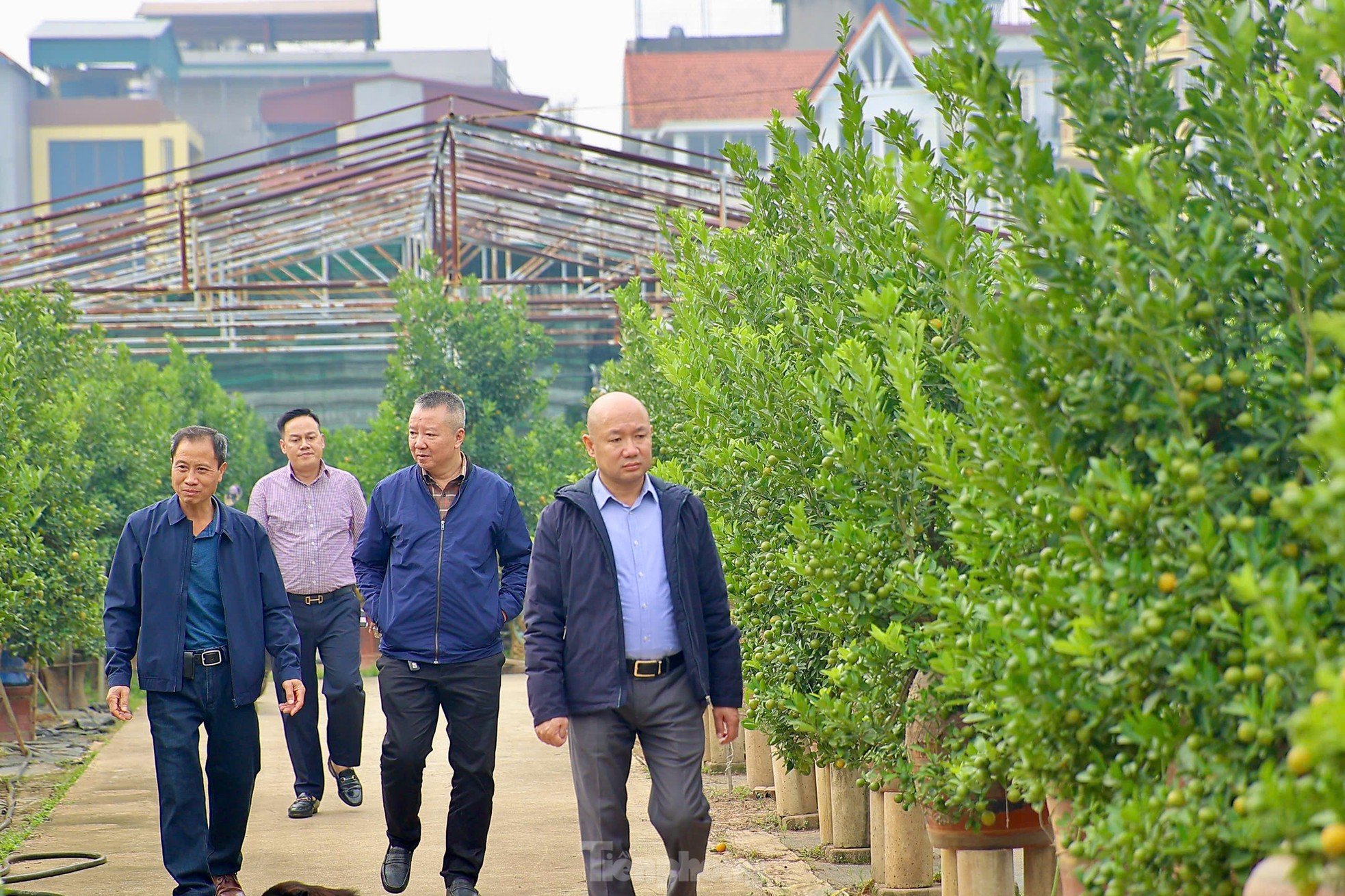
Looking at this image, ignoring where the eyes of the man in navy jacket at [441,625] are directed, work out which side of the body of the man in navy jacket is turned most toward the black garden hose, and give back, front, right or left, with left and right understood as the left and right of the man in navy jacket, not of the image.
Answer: right

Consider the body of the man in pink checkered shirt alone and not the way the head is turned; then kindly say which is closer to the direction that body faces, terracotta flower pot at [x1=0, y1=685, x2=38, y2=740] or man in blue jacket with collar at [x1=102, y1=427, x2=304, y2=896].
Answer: the man in blue jacket with collar

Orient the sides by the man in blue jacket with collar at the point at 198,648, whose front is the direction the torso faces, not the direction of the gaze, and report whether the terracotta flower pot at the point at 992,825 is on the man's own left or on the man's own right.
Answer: on the man's own left

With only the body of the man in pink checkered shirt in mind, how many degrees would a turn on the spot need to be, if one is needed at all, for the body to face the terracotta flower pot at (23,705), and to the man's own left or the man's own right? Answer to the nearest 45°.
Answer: approximately 135° to the man's own right

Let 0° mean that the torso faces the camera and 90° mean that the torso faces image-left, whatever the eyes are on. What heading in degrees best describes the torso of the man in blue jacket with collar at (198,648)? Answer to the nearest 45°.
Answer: approximately 0°

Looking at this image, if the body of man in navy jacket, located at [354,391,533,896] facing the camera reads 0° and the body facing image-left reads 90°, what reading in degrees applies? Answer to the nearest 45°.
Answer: approximately 0°
